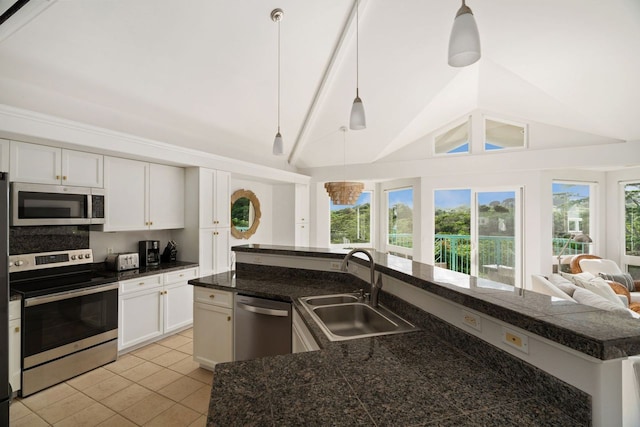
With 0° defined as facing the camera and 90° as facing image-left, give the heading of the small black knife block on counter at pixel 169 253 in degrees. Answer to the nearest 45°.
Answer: approximately 315°

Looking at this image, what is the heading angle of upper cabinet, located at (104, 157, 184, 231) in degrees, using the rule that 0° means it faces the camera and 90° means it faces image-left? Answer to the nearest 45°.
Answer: approximately 315°

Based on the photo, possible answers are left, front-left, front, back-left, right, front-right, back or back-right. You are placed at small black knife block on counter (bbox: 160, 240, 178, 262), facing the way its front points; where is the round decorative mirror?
left

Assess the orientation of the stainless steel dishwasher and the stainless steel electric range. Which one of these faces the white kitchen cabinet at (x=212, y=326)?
the stainless steel electric range

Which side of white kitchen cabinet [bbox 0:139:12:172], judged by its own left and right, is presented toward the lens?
front

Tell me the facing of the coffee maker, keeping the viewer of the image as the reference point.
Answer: facing the viewer and to the right of the viewer

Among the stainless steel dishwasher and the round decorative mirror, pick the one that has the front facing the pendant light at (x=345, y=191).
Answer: the round decorative mirror

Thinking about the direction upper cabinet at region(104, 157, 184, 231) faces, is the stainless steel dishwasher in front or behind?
in front

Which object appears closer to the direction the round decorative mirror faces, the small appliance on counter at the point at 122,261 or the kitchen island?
the kitchen island

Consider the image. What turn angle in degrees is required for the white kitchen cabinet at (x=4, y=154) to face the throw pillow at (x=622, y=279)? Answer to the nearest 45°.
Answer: approximately 45° to its left

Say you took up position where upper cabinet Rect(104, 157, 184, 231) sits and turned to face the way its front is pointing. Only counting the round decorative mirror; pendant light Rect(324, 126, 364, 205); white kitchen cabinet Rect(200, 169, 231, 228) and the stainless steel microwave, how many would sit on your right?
1

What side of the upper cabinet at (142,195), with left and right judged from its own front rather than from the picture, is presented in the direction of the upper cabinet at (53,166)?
right

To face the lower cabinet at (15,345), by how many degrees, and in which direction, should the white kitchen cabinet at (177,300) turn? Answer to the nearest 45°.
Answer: approximately 90° to its right

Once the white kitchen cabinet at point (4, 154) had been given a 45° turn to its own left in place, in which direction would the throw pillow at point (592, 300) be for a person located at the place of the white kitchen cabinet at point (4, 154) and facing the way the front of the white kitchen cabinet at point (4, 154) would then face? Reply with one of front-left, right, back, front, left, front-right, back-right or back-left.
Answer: front

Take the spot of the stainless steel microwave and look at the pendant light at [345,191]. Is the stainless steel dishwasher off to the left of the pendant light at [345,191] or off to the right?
right
